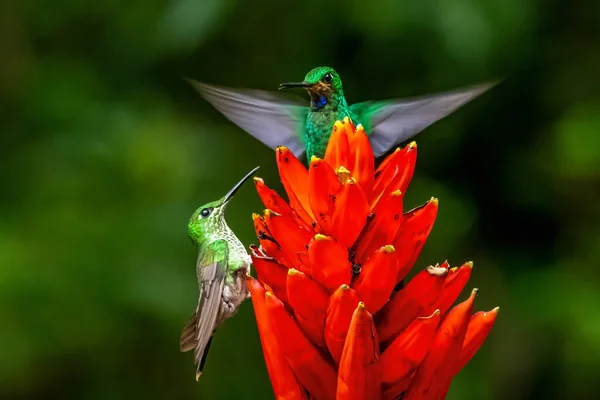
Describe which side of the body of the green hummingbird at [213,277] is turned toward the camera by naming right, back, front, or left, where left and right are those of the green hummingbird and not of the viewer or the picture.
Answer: right

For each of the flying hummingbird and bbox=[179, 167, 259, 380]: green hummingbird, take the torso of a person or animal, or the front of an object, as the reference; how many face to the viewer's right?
1

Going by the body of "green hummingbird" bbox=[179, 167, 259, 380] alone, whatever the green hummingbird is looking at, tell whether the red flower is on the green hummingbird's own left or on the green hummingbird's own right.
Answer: on the green hummingbird's own right

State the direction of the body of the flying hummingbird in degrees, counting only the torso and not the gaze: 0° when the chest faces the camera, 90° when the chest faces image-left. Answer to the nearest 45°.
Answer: approximately 45°
